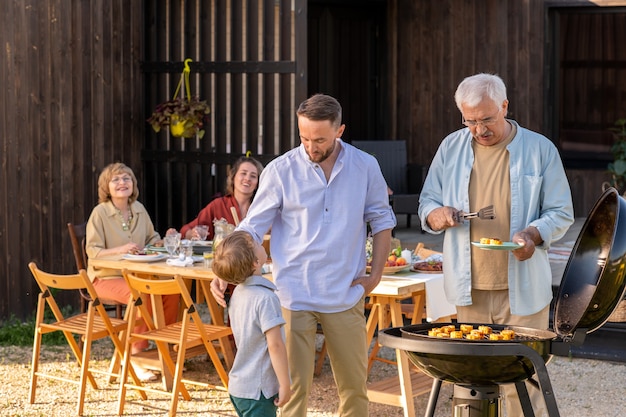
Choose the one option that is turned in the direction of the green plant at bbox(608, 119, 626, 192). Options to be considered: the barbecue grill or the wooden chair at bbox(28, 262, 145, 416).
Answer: the wooden chair

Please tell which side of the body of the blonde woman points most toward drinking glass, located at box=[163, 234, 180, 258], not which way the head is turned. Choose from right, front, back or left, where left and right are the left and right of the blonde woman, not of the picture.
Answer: front

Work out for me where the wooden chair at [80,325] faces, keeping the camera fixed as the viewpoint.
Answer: facing away from the viewer and to the right of the viewer

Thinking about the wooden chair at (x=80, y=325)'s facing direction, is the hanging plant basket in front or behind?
in front

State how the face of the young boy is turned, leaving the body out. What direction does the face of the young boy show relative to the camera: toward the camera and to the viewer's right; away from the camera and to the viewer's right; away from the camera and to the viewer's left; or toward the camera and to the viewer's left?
away from the camera and to the viewer's right

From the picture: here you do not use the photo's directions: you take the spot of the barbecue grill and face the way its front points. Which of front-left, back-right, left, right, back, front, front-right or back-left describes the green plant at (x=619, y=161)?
right

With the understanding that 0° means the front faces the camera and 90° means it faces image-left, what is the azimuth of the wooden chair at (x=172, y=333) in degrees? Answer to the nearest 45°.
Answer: approximately 225°

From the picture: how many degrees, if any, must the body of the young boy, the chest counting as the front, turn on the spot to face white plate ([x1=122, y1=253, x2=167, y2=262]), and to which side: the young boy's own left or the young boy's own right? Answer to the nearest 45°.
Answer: approximately 45° to the young boy's own left
